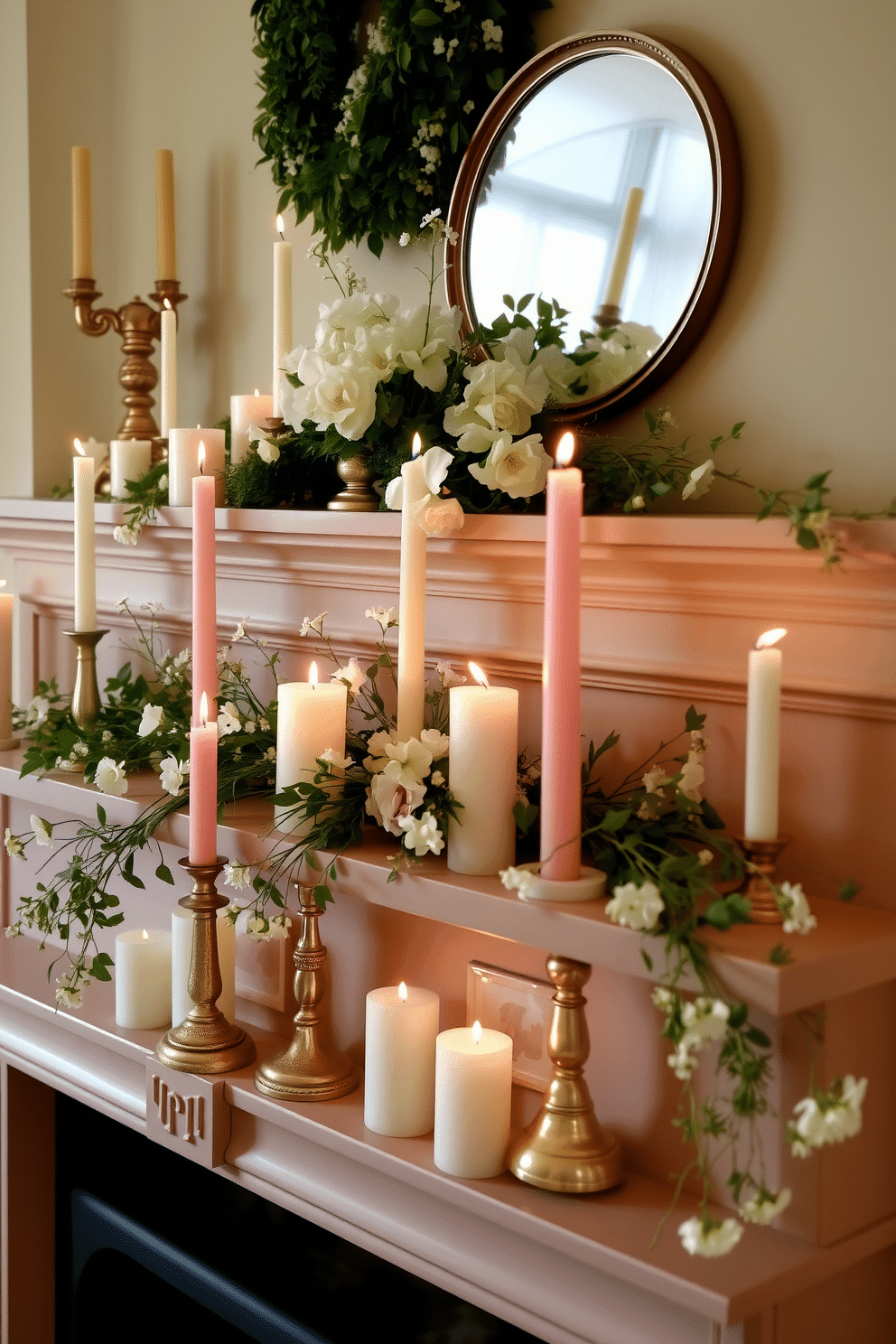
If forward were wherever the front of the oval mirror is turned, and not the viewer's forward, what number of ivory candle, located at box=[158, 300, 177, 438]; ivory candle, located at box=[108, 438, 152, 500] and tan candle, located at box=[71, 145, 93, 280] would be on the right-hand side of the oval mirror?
3

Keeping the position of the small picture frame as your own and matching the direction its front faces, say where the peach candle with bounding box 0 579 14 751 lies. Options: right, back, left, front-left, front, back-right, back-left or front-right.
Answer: right

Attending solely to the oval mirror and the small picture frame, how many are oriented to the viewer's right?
0

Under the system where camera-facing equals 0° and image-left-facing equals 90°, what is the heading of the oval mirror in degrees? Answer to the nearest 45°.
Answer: approximately 45°
